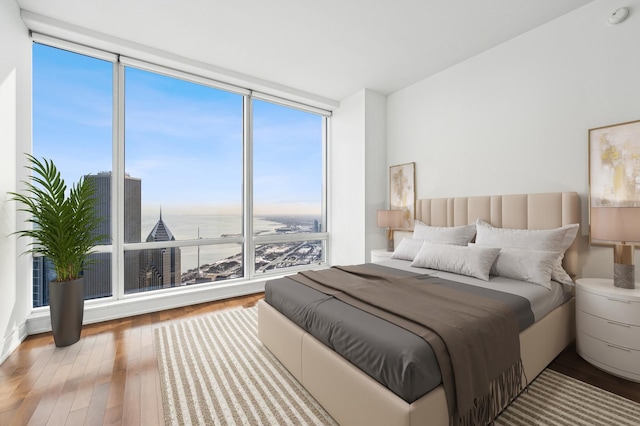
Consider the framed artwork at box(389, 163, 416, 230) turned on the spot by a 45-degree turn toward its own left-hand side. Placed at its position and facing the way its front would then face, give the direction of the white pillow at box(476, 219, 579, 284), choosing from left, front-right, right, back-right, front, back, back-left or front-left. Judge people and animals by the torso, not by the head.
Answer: front-left

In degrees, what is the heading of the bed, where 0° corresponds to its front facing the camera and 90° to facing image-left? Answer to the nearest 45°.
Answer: approximately 45°

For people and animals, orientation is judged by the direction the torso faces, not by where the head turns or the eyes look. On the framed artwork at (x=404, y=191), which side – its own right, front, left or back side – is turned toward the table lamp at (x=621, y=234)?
left

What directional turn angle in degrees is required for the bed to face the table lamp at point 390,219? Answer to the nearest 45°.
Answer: approximately 135° to its right

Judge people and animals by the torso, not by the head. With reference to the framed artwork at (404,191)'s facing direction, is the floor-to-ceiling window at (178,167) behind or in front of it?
in front

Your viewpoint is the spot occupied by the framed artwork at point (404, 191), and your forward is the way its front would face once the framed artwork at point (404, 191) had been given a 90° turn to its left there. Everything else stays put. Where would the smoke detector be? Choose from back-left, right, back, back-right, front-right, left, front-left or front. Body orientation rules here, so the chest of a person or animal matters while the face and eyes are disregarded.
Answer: front

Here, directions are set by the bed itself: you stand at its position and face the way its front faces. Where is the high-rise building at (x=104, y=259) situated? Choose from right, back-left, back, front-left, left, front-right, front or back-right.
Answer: front-right

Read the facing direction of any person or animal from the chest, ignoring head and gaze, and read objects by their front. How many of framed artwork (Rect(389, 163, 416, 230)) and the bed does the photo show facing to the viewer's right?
0

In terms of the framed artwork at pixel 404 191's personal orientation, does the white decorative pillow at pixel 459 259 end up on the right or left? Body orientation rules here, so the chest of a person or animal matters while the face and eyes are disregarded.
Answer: on its left

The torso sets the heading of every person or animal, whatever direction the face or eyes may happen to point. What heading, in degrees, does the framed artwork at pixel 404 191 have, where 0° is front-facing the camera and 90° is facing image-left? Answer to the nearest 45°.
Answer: approximately 45°

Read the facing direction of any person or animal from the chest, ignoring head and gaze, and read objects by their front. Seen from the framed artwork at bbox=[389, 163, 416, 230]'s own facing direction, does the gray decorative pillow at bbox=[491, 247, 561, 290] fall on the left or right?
on its left
